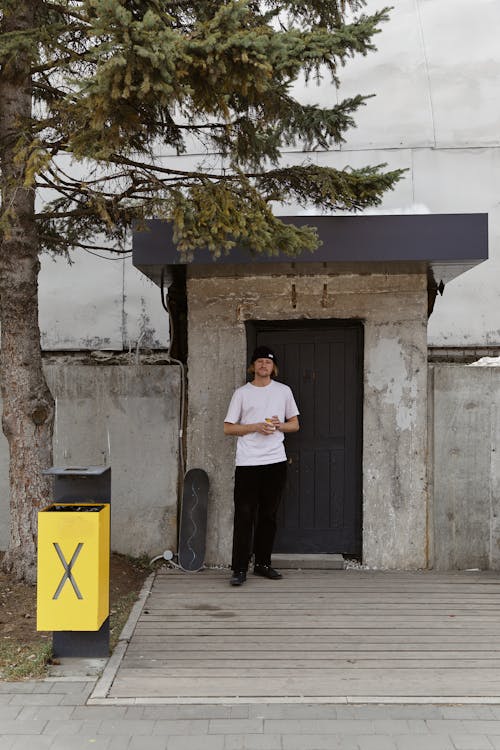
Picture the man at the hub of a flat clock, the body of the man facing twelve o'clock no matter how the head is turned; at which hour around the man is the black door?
The black door is roughly at 7 o'clock from the man.

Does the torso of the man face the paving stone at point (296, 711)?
yes

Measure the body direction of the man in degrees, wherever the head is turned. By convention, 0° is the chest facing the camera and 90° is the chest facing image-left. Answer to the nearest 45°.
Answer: approximately 0°

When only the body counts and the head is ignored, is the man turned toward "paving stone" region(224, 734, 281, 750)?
yes

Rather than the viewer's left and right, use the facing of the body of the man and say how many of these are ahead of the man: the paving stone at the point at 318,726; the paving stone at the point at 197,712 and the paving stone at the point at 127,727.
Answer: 3

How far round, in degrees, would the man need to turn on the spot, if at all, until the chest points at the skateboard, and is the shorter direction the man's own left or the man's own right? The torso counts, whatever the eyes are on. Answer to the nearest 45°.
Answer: approximately 135° to the man's own right

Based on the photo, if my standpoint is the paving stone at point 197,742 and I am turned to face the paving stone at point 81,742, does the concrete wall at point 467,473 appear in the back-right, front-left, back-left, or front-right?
back-right

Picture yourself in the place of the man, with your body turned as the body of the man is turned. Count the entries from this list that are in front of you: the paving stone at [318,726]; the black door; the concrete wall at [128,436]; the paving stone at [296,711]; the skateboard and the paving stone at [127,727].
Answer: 3

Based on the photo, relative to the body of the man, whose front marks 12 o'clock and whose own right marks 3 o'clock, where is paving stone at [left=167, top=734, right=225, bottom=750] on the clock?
The paving stone is roughly at 12 o'clock from the man.
